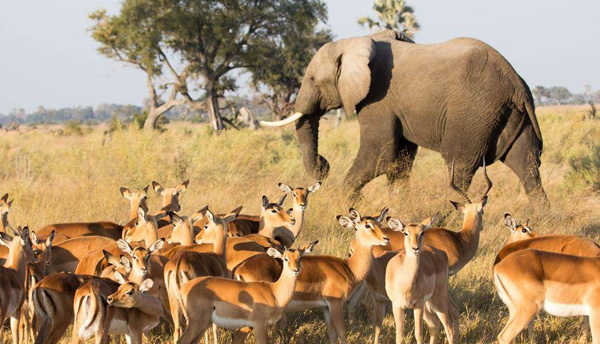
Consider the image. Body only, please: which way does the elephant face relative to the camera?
to the viewer's left

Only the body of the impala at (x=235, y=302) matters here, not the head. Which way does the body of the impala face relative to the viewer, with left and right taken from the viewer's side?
facing to the right of the viewer

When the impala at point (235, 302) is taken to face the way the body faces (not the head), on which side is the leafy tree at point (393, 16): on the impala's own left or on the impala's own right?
on the impala's own left

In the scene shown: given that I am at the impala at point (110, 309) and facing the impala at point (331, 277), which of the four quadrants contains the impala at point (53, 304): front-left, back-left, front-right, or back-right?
back-left

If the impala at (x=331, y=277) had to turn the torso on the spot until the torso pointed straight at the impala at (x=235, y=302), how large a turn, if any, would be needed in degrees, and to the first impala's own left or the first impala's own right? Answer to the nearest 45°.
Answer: approximately 135° to the first impala's own right
